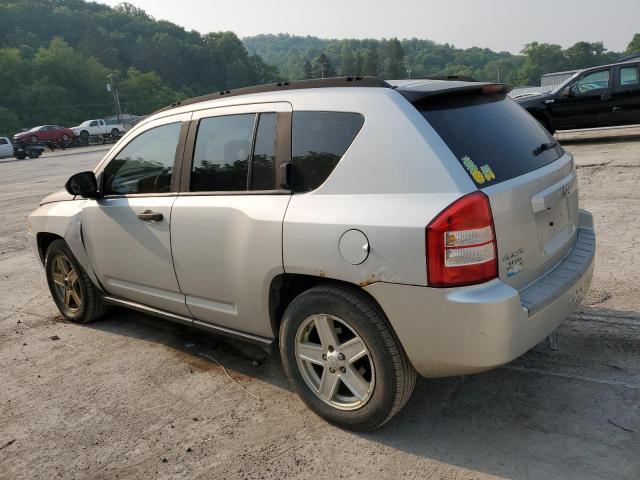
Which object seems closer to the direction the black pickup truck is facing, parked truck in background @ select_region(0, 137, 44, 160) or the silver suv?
the parked truck in background

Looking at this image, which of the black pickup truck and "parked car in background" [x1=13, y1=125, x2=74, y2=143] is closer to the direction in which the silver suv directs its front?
the parked car in background

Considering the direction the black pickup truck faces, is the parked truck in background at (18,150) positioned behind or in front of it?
in front

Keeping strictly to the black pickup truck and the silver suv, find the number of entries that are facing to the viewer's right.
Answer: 0

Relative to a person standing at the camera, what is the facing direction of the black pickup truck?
facing to the left of the viewer

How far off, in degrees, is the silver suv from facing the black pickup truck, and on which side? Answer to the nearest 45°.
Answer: approximately 90° to its right

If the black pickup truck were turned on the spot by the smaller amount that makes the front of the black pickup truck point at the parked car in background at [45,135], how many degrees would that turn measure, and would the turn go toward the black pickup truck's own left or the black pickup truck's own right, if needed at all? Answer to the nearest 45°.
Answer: approximately 45° to the black pickup truck's own right

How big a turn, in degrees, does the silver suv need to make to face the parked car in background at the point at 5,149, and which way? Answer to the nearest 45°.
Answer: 0° — it already faces it

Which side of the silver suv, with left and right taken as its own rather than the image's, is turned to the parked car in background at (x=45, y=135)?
front

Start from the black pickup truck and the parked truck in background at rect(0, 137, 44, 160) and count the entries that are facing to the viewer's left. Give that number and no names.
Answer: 1

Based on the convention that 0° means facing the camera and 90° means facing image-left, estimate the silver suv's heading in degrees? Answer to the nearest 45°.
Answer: approximately 135°

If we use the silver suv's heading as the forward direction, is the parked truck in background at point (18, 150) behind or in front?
in front
